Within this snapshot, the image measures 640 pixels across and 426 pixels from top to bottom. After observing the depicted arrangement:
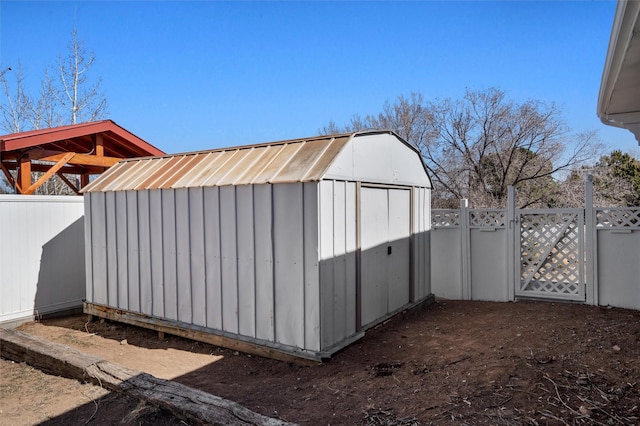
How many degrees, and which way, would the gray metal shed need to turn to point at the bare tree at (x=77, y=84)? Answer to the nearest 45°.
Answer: approximately 180°

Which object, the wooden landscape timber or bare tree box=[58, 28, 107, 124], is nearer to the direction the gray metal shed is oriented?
the wooden landscape timber

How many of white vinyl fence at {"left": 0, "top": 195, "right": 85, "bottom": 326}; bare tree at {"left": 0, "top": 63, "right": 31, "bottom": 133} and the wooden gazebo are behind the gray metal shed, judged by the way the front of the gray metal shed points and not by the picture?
3

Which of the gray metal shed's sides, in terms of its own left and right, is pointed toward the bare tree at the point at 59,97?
back

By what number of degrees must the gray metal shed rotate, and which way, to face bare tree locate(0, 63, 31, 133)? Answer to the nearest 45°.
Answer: approximately 180°

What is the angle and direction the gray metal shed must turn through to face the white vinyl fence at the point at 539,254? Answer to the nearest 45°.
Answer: approximately 45° to its left

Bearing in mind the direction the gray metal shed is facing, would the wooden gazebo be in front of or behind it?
behind

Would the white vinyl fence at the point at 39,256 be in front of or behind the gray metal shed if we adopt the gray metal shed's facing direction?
behind

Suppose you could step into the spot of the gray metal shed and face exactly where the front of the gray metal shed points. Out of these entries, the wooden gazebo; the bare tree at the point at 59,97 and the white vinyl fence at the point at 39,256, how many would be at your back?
3

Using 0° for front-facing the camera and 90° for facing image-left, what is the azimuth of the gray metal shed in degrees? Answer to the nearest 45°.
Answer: approximately 315°

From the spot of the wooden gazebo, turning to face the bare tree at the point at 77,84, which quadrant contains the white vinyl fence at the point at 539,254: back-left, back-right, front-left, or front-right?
back-right
